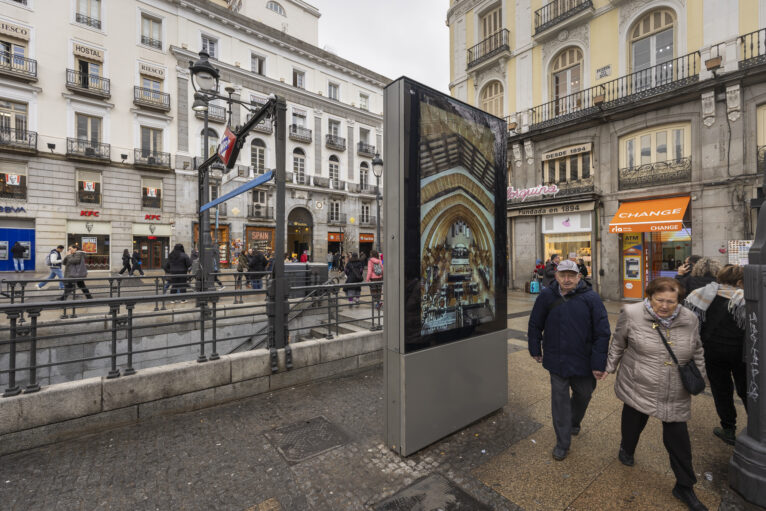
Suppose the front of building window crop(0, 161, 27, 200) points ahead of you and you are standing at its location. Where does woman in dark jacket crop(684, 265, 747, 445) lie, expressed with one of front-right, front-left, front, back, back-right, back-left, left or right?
front

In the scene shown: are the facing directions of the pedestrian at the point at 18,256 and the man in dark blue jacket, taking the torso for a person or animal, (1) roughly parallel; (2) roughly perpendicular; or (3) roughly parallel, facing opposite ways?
roughly perpendicular

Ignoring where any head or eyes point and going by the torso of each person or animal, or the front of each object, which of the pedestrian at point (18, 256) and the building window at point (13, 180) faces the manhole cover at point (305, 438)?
the building window

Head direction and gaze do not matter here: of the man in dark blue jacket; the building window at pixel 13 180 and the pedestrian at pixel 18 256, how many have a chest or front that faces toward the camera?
2

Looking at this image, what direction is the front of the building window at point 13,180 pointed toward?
toward the camera

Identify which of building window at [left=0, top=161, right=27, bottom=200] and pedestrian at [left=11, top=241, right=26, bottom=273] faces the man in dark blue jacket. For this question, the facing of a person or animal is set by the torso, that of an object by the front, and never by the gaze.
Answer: the building window

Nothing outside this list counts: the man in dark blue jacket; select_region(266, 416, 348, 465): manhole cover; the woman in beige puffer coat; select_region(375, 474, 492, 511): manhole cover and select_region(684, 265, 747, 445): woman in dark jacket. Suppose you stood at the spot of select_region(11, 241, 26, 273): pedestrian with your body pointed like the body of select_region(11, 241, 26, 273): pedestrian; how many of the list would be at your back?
5

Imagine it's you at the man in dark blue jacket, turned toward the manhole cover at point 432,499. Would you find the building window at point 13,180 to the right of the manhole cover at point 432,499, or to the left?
right

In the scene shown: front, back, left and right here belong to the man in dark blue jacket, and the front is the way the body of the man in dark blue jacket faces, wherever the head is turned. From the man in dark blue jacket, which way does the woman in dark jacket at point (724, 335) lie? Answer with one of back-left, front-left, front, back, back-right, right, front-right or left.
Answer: back-left

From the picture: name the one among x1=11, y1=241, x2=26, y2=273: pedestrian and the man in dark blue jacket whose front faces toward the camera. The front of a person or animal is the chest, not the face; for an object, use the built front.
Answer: the man in dark blue jacket

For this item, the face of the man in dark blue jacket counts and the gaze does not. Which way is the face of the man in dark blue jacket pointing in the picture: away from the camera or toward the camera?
toward the camera

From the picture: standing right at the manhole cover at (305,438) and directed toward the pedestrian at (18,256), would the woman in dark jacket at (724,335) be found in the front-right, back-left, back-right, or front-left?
back-right

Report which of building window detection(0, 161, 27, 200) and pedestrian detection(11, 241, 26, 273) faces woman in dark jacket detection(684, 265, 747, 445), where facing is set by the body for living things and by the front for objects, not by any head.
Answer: the building window

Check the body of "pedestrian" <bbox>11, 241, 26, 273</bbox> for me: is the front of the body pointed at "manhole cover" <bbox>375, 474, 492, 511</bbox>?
no

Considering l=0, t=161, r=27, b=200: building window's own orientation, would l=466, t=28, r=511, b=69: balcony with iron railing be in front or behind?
in front

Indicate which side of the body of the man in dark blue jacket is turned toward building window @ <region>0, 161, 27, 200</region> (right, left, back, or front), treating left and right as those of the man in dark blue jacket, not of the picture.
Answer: right

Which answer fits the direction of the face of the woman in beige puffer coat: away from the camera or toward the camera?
toward the camera
